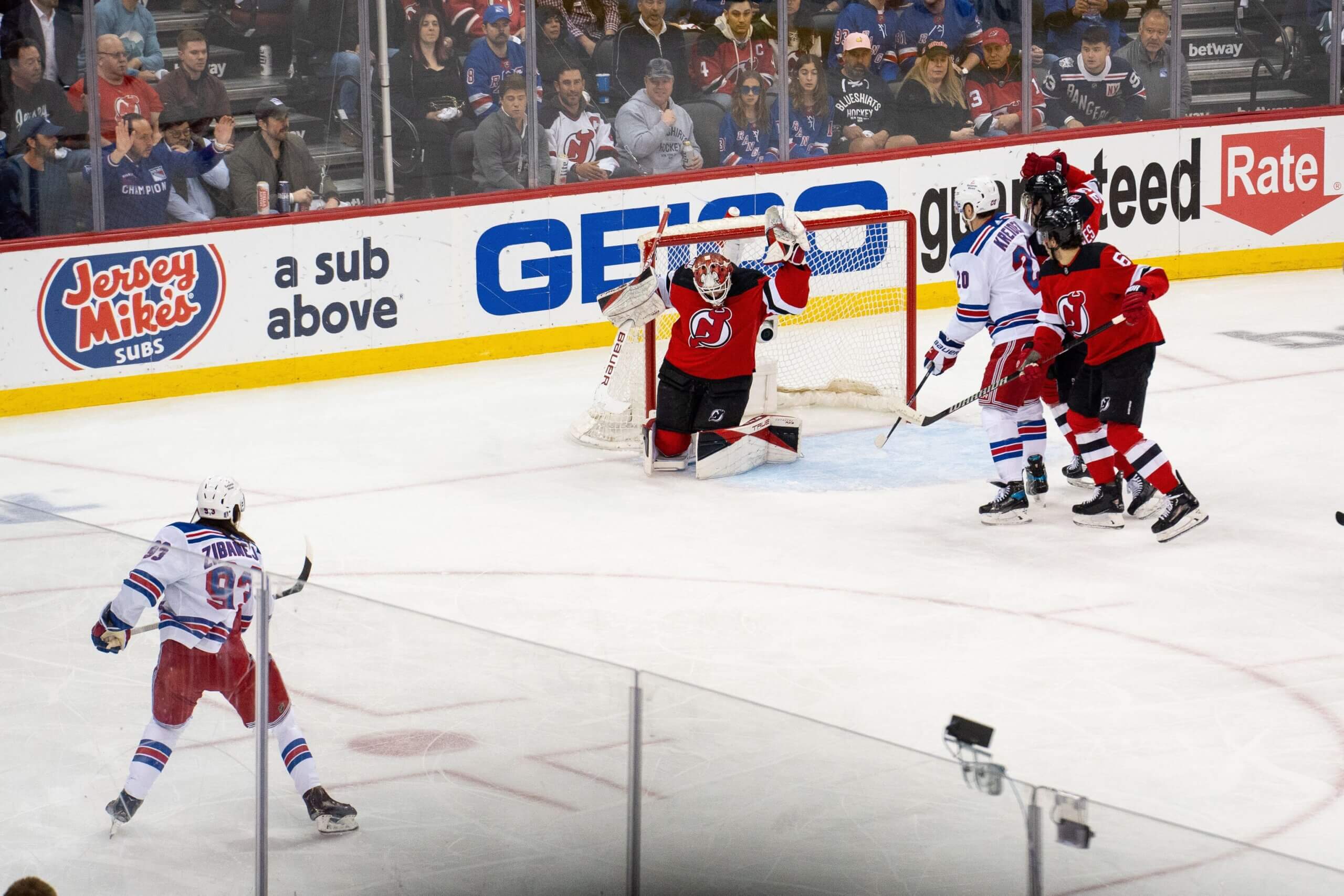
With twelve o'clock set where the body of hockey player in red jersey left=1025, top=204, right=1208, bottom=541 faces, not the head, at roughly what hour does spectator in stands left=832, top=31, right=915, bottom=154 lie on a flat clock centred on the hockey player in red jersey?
The spectator in stands is roughly at 4 o'clock from the hockey player in red jersey.

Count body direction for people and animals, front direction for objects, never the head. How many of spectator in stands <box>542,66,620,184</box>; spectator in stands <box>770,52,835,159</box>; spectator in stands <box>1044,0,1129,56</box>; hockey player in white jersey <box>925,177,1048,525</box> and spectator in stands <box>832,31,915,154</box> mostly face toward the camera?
4

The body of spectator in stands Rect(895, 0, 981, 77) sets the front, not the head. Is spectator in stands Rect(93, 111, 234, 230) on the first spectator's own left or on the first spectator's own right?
on the first spectator's own right

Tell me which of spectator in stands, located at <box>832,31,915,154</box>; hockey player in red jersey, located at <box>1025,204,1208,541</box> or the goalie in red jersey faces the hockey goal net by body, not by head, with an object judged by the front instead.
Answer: the spectator in stands

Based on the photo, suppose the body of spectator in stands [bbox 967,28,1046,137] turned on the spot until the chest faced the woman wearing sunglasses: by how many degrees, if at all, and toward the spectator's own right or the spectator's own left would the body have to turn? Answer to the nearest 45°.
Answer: approximately 45° to the spectator's own right

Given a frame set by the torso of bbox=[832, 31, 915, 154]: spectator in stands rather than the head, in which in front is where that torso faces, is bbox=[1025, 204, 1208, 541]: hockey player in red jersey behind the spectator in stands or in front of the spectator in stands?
in front
